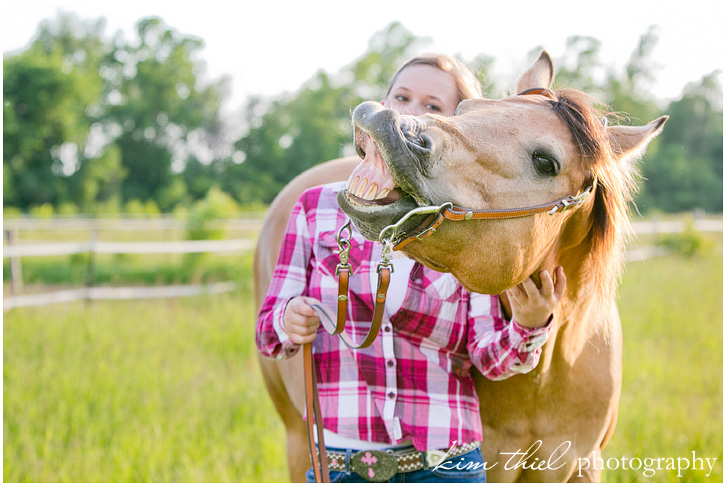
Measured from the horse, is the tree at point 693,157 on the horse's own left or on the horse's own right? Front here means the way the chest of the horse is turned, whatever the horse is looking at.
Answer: on the horse's own left

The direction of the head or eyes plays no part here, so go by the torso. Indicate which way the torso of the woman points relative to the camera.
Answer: toward the camera

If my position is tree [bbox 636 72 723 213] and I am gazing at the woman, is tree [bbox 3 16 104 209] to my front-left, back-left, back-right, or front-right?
front-right

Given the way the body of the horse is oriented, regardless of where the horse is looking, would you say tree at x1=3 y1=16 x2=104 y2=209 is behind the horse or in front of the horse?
behind

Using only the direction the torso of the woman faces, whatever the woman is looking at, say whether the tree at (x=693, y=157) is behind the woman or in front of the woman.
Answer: behind

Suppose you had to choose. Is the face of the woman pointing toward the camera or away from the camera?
toward the camera

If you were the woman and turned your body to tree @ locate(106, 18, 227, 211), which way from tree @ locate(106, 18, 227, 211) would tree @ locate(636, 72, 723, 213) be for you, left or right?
right

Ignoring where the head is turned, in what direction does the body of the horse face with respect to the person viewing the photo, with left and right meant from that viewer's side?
facing the viewer and to the right of the viewer

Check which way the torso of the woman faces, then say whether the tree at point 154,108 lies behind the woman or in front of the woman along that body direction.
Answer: behind
